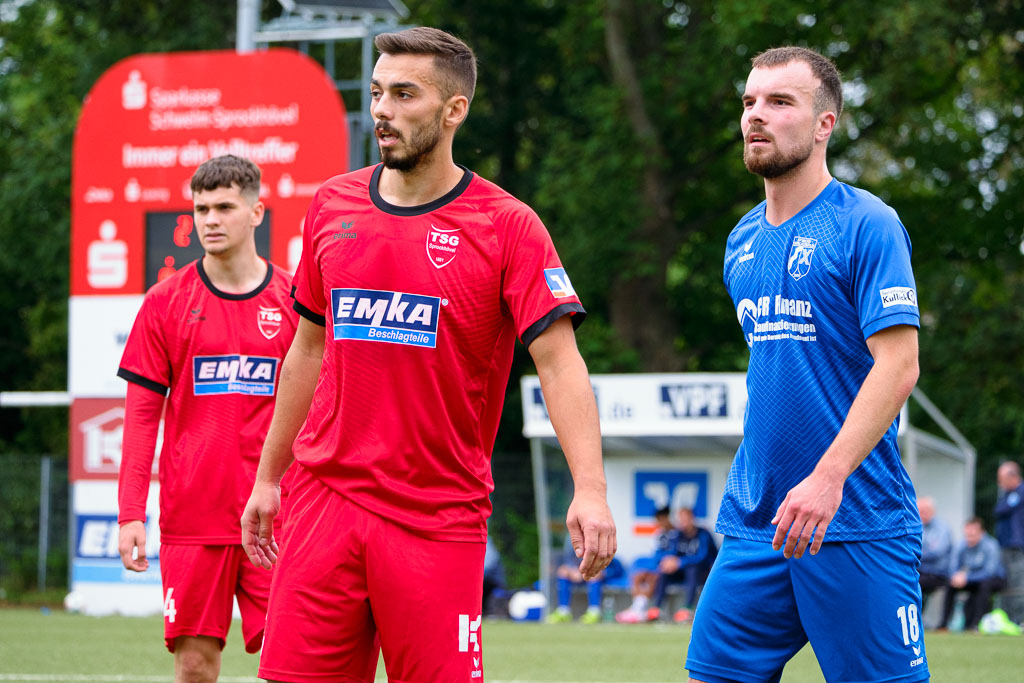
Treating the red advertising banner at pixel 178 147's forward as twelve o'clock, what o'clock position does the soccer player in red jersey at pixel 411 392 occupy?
The soccer player in red jersey is roughly at 12 o'clock from the red advertising banner.

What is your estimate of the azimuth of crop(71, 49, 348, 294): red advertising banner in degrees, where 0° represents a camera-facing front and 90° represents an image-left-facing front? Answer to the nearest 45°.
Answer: approximately 0°

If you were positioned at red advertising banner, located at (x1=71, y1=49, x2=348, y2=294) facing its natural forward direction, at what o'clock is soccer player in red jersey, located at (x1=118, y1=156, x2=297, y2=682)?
The soccer player in red jersey is roughly at 12 o'clock from the red advertising banner.

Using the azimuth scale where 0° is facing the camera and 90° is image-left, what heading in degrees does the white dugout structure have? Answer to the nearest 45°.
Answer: approximately 45°

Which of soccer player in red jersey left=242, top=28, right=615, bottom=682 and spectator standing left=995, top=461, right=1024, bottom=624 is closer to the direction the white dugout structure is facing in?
the soccer player in red jersey
